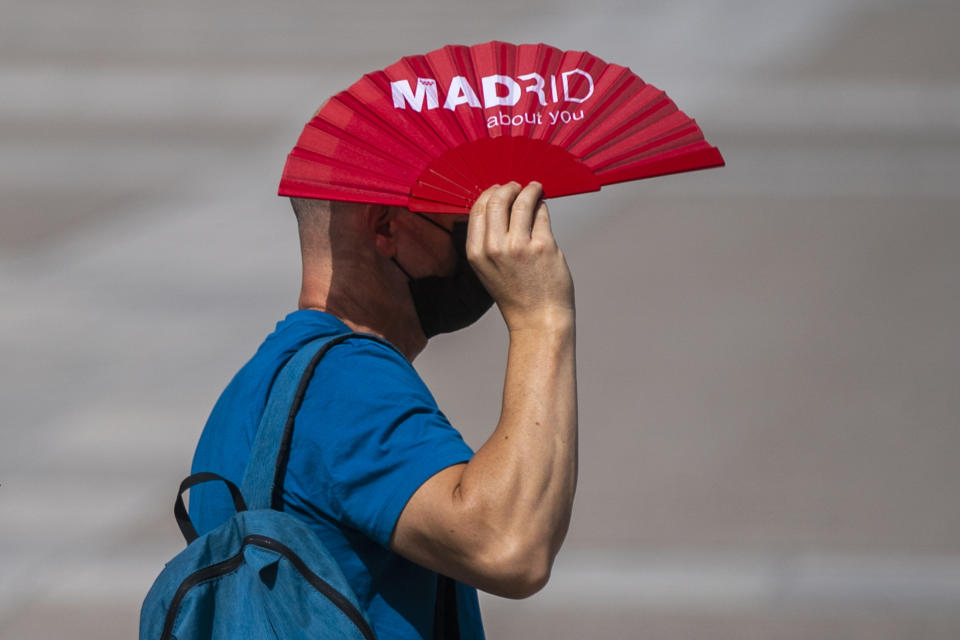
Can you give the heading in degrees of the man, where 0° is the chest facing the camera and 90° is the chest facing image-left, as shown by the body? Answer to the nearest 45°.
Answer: approximately 270°

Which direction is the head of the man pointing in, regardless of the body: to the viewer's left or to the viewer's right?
to the viewer's right
